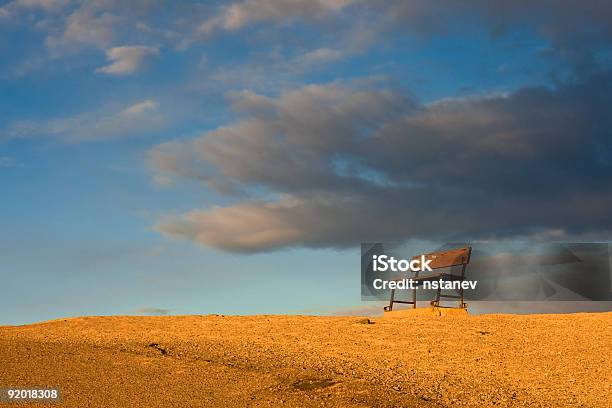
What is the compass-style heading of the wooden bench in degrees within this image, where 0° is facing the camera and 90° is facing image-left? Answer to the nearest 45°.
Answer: approximately 45°
